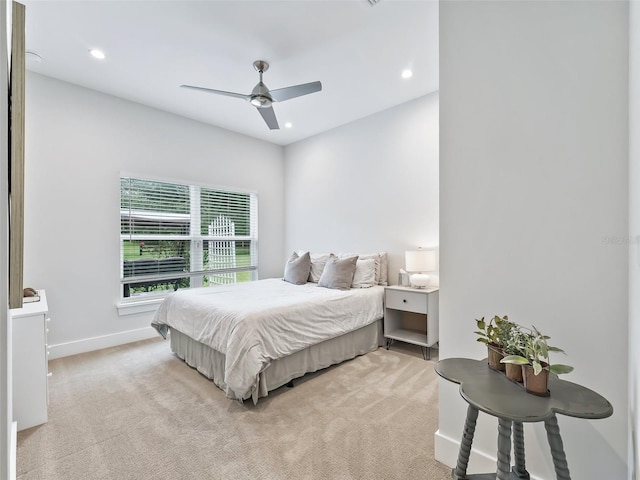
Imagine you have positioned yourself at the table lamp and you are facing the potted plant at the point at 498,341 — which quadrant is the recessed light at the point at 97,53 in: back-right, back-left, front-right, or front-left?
front-right

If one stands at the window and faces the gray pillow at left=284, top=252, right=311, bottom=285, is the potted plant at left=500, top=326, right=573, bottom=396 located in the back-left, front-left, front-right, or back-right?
front-right

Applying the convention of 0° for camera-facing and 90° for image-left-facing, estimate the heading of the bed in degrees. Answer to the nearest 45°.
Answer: approximately 45°

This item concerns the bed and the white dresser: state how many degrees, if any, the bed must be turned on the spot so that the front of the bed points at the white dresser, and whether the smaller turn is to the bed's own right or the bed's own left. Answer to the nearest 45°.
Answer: approximately 45° to the bed's own right

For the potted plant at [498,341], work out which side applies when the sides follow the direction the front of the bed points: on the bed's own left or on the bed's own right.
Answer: on the bed's own left

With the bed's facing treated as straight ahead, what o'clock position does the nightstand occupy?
The nightstand is roughly at 7 o'clock from the bed.

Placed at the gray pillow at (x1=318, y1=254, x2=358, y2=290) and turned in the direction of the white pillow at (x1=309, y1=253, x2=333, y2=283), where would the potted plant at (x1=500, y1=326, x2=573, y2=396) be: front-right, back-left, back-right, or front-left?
back-left

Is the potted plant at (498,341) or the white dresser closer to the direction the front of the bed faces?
the white dresser

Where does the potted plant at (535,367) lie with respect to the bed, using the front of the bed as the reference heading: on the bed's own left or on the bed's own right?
on the bed's own left

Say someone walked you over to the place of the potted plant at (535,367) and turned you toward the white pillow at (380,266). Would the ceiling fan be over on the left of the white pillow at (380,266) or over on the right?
left

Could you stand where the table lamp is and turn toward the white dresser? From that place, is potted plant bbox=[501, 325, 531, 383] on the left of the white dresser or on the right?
left
